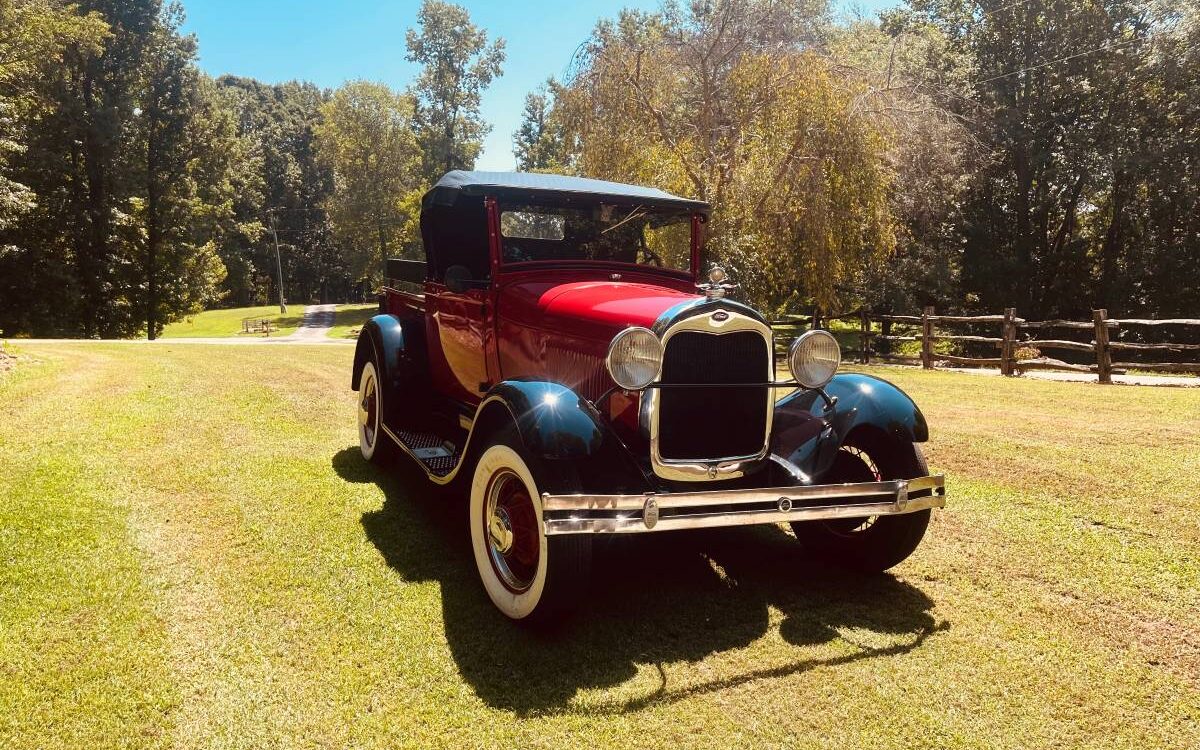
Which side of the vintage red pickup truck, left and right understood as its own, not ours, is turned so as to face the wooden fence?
left

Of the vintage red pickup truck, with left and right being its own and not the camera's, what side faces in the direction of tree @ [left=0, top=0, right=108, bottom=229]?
back

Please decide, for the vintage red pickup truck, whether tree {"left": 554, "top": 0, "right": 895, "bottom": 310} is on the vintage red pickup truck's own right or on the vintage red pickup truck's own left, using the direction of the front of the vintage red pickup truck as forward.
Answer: on the vintage red pickup truck's own left

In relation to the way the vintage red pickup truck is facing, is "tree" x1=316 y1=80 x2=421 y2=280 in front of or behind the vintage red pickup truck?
behind

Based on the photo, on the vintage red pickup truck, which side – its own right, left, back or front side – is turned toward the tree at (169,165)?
back

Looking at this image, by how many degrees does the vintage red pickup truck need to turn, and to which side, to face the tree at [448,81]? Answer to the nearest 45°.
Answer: approximately 135° to its left

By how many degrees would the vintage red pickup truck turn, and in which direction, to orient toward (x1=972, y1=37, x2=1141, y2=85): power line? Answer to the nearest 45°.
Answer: approximately 90° to its left

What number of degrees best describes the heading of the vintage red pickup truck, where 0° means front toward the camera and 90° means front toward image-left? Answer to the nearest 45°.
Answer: approximately 315°
